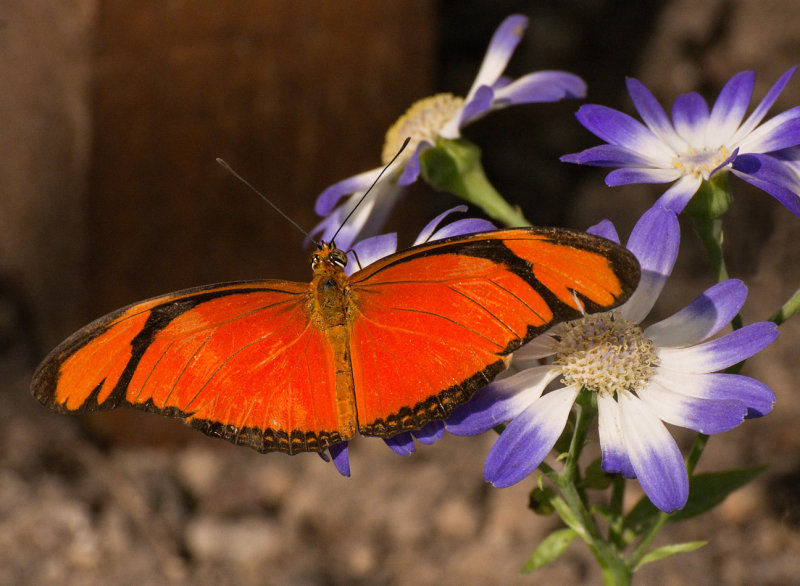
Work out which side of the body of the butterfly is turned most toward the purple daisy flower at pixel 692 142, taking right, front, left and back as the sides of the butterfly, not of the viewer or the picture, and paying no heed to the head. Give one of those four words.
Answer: right

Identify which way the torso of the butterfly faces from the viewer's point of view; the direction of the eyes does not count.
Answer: away from the camera
